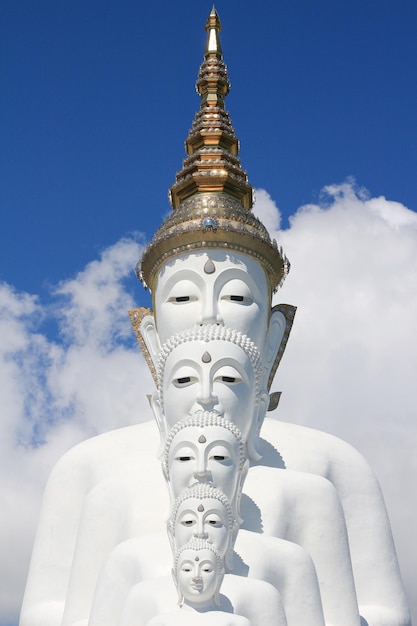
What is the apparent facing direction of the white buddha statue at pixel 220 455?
toward the camera
